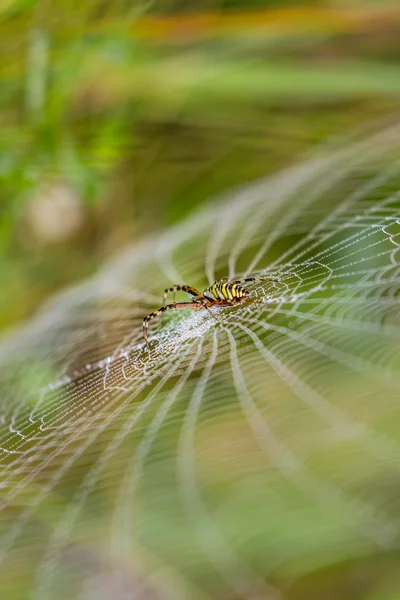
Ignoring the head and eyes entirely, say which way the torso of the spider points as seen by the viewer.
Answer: to the viewer's left
